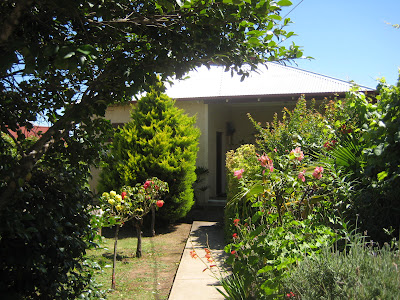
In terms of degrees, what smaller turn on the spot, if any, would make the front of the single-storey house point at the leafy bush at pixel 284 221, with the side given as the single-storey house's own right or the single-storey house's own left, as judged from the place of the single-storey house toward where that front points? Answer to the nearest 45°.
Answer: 0° — it already faces it

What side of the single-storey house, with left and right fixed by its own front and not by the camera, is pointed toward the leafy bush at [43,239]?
front

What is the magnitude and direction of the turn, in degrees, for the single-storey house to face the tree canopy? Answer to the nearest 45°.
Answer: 0° — it already faces it

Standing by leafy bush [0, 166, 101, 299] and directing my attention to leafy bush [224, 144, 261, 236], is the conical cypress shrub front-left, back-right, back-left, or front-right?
front-left

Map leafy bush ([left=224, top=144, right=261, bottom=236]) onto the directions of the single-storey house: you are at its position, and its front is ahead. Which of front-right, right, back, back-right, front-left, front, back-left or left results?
front

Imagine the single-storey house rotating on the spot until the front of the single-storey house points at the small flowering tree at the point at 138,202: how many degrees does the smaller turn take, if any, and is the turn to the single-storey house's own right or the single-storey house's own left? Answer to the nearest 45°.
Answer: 0° — it already faces it

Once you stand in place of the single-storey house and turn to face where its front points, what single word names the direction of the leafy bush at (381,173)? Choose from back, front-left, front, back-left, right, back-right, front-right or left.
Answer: front

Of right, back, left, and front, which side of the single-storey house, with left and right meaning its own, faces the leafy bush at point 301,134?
front

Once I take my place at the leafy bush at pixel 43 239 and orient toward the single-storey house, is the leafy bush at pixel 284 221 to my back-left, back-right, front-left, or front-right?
front-right

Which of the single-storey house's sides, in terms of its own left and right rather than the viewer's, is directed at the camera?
front
